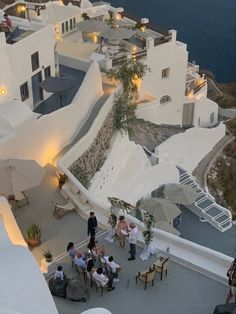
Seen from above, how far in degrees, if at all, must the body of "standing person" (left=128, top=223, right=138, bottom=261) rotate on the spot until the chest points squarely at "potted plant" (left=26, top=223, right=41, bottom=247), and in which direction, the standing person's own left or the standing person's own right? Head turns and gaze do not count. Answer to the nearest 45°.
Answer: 0° — they already face it

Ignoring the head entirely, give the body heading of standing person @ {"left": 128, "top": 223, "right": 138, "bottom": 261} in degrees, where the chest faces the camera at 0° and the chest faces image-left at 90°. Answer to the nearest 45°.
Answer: approximately 90°

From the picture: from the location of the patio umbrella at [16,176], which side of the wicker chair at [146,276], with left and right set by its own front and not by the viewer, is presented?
front

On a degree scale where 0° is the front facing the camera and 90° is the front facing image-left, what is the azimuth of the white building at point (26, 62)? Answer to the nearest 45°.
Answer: approximately 315°

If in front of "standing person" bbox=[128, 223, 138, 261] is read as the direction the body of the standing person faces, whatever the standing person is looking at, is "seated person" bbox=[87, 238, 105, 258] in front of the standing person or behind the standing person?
in front

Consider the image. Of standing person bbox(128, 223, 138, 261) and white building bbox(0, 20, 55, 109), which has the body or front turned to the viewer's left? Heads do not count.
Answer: the standing person

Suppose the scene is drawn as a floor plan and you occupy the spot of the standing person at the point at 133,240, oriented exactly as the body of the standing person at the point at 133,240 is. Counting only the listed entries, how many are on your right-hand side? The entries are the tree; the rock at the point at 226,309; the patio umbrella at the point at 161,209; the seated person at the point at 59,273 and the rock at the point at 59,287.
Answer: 2

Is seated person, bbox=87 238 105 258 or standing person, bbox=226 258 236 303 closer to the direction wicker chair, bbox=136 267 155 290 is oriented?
the seated person

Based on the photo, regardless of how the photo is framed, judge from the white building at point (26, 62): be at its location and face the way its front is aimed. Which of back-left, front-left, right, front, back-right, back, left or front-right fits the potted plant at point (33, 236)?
front-right
